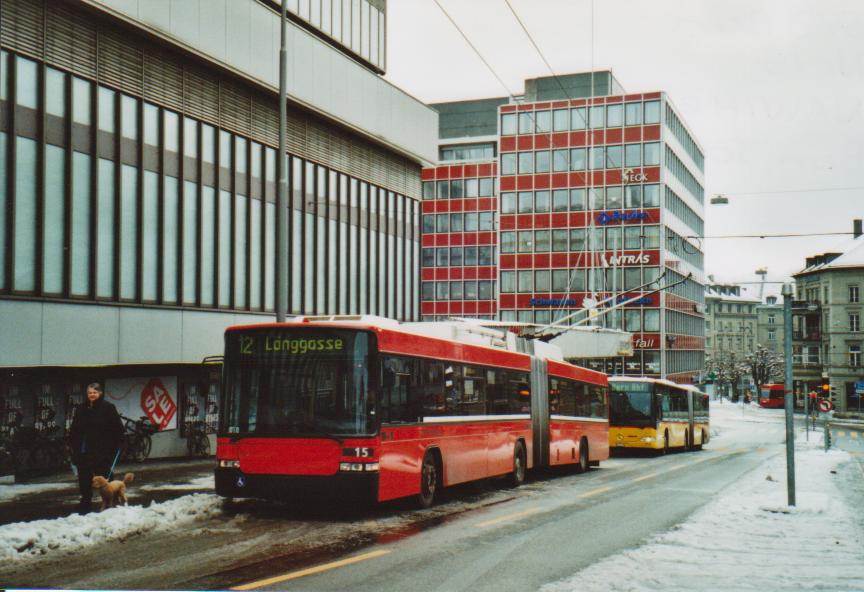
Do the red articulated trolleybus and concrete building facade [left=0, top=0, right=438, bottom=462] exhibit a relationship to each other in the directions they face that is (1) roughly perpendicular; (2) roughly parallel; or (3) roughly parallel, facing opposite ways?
roughly perpendicular

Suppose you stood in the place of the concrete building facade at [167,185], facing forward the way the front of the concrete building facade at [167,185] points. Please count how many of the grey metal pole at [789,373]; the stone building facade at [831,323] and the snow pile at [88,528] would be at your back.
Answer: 0

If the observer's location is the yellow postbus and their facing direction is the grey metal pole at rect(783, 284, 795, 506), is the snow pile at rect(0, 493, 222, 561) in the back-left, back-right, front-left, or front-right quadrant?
front-right

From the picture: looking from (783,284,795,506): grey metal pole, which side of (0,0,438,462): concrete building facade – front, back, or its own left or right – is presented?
front

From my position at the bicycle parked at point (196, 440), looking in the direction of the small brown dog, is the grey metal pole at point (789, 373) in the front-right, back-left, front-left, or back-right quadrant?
front-left

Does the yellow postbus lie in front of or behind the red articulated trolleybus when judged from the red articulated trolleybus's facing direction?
behind

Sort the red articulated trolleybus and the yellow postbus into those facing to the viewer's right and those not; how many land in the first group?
0

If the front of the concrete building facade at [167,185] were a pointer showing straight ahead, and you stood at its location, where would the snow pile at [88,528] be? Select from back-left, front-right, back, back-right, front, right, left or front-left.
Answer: front-right

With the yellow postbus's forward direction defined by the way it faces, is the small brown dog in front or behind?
in front

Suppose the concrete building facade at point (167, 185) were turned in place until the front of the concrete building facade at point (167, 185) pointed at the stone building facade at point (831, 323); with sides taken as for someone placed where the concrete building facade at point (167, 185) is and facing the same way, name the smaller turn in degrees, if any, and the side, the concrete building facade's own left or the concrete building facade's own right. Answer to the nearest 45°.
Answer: approximately 90° to the first concrete building facade's own left

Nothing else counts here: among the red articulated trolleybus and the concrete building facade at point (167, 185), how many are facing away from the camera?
0

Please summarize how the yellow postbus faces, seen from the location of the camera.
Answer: facing the viewer and to the left of the viewer

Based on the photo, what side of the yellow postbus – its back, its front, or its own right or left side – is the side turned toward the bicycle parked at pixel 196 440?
front

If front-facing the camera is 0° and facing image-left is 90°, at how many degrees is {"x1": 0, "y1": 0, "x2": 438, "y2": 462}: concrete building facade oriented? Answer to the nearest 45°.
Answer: approximately 315°

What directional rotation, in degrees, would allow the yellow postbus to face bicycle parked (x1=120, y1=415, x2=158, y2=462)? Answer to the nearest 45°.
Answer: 0° — it already faces it

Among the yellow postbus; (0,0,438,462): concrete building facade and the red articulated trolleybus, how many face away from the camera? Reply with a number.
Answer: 0

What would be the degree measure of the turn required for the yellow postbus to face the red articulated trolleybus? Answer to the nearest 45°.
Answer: approximately 45° to its left

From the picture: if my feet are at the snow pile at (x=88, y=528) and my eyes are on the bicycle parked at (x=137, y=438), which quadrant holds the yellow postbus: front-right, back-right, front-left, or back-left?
front-right

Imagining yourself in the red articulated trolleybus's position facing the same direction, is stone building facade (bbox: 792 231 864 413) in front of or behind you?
behind

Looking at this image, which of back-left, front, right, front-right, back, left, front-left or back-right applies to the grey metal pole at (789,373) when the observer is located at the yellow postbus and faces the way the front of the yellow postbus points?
front-left
